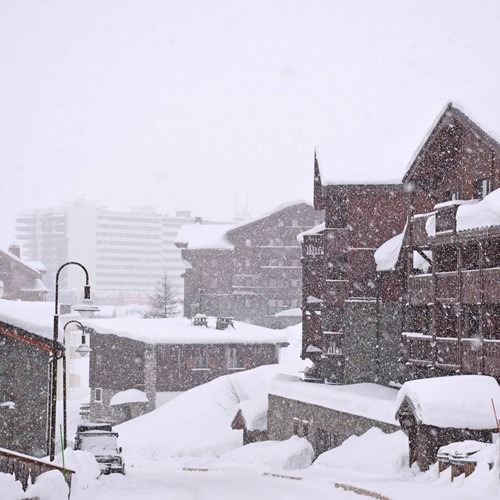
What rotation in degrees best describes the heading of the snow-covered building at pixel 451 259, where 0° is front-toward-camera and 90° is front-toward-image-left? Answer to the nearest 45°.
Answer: approximately 45°

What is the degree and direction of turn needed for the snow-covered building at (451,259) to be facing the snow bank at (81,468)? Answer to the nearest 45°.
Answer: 0° — it already faces it

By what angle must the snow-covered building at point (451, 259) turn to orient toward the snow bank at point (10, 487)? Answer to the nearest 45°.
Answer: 0° — it already faces it

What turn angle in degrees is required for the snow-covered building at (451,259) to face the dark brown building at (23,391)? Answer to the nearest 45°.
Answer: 0° — it already faces it

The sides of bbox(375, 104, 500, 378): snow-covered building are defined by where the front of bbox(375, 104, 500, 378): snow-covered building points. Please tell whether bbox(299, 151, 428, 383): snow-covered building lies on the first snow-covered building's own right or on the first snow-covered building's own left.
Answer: on the first snow-covered building's own right
